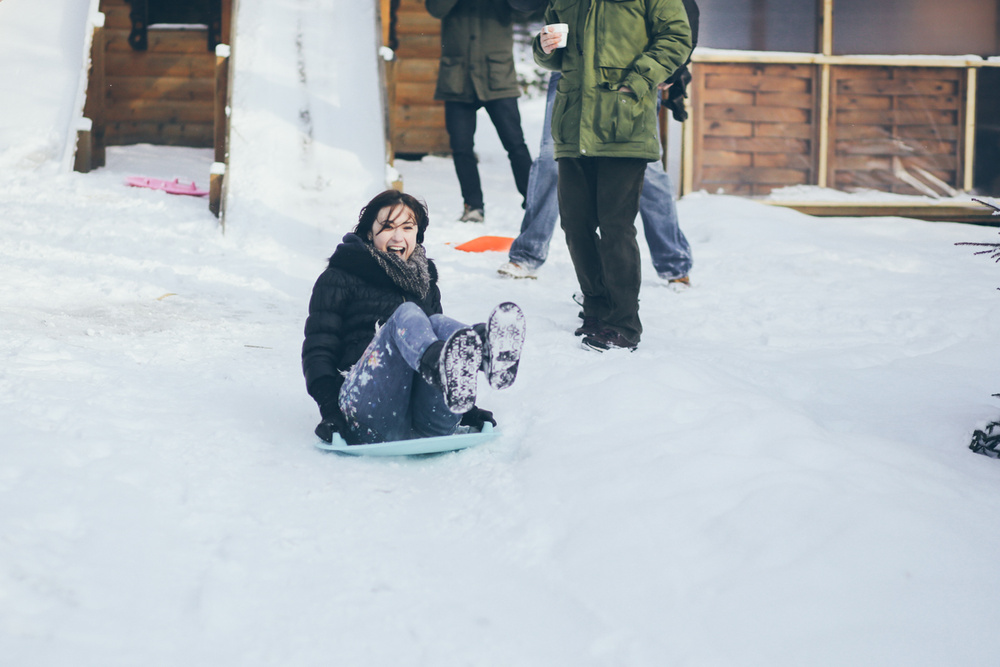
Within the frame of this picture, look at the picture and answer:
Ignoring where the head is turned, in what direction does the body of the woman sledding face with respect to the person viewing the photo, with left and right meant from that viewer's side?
facing the viewer and to the right of the viewer

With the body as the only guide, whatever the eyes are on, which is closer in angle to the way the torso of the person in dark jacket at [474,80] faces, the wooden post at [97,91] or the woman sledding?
the woman sledding

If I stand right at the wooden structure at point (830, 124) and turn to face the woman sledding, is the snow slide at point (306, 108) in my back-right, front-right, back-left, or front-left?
front-right

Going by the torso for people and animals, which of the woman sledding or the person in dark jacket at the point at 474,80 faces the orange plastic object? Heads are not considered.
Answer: the person in dark jacket

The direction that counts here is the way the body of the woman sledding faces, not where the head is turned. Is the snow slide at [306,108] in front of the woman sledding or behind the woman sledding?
behind

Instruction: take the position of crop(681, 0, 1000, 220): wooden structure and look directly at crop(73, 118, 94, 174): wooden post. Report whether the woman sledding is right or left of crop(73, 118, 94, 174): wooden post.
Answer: left

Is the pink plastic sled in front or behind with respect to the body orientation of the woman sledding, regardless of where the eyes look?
behind

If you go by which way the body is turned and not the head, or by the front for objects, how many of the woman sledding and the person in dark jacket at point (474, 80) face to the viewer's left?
0

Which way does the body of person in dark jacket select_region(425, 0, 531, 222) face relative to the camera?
toward the camera

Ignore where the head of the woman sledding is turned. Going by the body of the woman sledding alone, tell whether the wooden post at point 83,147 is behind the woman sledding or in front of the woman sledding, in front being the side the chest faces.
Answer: behind
